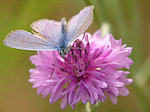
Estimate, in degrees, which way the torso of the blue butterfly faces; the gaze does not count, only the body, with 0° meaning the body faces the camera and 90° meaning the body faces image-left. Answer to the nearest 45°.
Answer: approximately 0°
